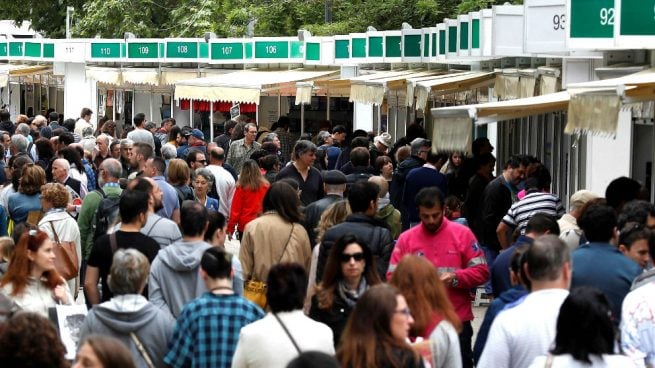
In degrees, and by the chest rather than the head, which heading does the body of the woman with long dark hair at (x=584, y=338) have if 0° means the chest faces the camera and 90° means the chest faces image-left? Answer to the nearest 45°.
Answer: approximately 180°

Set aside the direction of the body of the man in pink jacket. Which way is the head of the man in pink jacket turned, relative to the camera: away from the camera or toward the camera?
toward the camera

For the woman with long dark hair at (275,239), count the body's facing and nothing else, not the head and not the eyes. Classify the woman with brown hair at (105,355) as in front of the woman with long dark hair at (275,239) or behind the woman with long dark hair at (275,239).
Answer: behind

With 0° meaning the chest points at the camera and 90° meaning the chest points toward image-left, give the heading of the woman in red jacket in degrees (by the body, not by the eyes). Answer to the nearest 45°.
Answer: approximately 180°

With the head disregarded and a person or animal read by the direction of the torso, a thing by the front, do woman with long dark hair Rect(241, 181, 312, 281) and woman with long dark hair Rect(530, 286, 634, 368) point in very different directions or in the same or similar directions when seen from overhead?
same or similar directions

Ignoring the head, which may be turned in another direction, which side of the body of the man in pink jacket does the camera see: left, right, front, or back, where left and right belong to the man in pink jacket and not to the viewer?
front

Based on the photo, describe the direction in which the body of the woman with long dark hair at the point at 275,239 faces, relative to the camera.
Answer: away from the camera

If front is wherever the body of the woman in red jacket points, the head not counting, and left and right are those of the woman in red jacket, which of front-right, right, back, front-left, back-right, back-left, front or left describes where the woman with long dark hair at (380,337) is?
back

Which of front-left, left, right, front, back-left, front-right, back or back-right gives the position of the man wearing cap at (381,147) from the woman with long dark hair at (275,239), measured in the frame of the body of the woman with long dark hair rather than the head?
front

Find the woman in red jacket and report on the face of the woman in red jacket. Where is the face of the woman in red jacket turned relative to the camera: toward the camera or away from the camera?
away from the camera

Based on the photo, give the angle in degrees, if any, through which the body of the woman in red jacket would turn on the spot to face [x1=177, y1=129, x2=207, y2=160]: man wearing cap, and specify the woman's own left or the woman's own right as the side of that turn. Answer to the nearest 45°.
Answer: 0° — they already face them

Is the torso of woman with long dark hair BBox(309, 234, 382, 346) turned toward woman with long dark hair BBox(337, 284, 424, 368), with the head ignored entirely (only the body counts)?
yes

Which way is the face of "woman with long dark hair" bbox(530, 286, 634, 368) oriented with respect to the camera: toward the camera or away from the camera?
away from the camera

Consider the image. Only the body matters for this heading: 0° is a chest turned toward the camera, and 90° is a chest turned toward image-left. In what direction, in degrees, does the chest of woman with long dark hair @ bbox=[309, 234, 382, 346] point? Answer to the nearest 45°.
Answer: approximately 0°

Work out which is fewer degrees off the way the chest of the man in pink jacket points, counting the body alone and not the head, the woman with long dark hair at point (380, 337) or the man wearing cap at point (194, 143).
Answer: the woman with long dark hair

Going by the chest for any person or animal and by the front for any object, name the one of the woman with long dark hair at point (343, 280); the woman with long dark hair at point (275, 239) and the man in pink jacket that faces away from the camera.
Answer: the woman with long dark hair at point (275, 239)

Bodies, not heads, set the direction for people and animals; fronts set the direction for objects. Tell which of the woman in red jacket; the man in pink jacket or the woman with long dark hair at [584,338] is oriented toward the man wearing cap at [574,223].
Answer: the woman with long dark hair

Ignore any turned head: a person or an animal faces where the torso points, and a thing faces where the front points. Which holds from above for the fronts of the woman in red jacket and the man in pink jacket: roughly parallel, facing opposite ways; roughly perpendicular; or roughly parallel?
roughly parallel, facing opposite ways

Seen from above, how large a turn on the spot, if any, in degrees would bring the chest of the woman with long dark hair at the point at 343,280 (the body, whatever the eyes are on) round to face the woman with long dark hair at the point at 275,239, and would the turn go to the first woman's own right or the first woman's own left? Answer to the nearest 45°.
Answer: approximately 180°

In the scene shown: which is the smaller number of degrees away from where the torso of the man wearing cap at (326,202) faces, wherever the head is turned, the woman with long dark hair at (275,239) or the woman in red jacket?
the woman in red jacket

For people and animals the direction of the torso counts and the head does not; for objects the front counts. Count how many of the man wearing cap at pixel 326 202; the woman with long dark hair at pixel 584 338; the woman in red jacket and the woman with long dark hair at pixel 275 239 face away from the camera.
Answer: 4

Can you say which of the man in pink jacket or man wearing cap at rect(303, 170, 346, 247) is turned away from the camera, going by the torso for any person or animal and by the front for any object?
the man wearing cap
